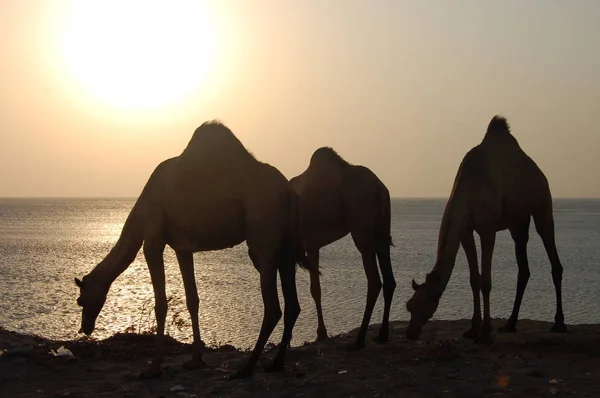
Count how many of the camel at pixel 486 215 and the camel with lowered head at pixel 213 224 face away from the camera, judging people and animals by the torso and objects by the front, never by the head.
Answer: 0

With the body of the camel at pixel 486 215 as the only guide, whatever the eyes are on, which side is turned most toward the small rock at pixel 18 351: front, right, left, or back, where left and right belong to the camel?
front

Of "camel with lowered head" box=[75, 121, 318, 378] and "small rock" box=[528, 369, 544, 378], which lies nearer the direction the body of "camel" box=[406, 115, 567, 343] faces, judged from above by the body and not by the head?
the camel with lowered head

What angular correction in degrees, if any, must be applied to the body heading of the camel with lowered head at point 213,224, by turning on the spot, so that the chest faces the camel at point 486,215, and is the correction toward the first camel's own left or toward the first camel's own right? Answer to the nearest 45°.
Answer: approximately 180°

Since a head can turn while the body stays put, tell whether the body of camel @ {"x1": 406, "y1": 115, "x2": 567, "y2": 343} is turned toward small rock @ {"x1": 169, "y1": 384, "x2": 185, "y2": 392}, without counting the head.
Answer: yes

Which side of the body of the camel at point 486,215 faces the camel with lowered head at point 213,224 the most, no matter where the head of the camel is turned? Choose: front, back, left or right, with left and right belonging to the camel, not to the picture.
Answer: front

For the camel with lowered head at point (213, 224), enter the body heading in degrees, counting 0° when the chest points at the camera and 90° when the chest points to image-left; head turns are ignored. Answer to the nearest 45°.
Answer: approximately 90°

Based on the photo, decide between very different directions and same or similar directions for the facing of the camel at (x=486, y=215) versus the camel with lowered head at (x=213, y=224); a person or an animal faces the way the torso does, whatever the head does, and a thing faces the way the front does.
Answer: same or similar directions

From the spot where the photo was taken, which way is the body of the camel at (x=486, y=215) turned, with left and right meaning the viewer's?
facing the viewer and to the left of the viewer

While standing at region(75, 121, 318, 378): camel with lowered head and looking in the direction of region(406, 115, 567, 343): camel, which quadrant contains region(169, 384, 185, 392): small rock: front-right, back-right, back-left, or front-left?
back-right

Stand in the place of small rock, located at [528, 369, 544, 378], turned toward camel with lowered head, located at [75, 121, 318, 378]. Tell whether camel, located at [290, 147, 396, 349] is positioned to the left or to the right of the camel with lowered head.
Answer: right
